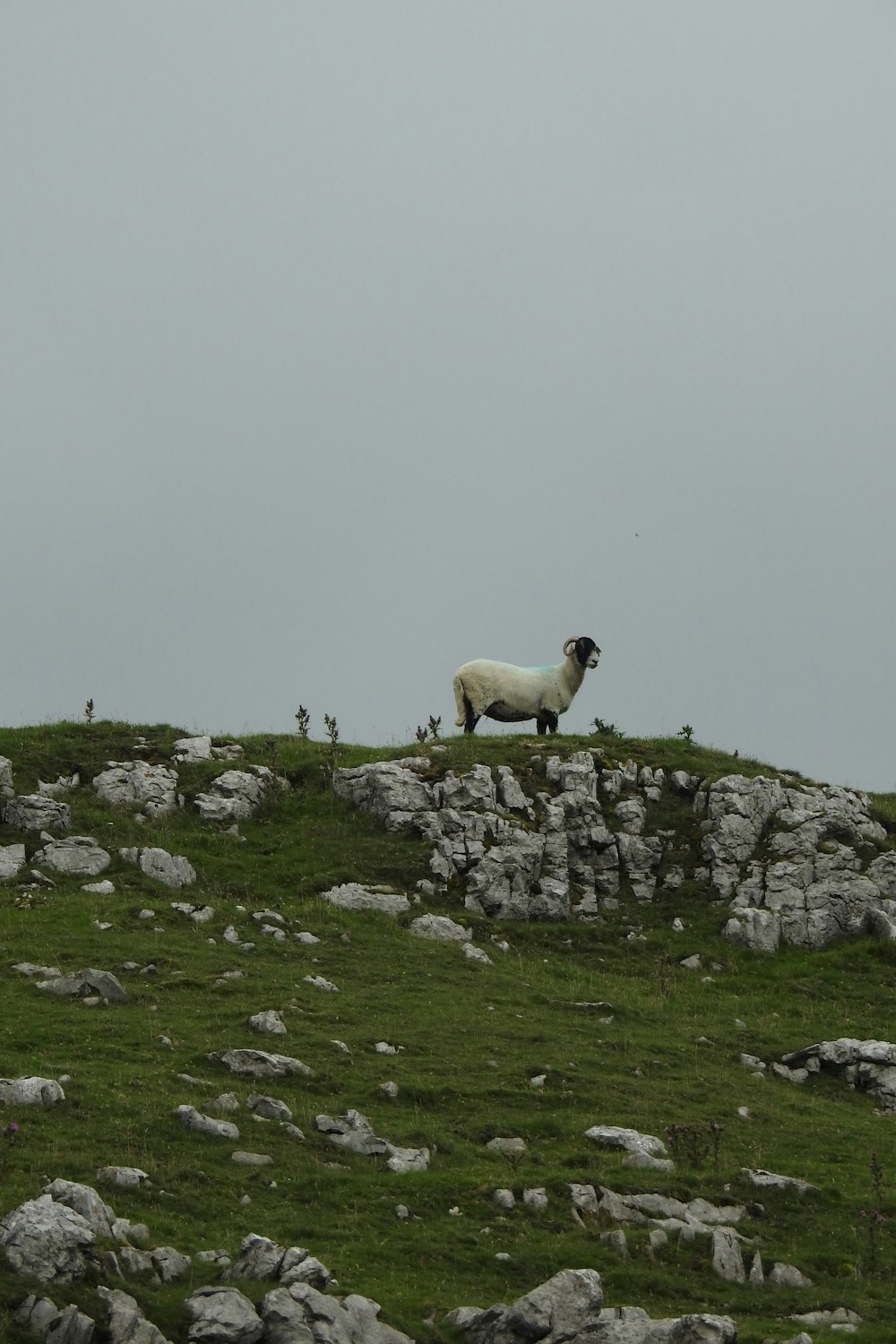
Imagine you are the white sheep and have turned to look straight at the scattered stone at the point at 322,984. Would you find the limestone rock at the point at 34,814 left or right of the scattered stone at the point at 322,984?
right

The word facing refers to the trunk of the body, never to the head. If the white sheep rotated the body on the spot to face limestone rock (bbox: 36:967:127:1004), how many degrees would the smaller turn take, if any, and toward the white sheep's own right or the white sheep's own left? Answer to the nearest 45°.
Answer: approximately 90° to the white sheep's own right

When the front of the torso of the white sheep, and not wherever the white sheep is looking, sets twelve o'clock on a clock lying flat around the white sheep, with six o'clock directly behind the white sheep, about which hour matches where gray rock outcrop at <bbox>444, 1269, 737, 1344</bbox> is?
The gray rock outcrop is roughly at 3 o'clock from the white sheep.

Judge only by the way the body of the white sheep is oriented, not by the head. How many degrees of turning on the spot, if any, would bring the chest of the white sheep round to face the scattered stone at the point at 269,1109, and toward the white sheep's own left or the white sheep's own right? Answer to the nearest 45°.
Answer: approximately 90° to the white sheep's own right

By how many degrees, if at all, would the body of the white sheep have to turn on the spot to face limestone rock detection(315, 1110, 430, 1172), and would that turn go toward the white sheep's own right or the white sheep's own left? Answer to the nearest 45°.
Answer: approximately 90° to the white sheep's own right

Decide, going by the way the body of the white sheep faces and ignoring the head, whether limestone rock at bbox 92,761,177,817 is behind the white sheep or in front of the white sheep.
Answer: behind

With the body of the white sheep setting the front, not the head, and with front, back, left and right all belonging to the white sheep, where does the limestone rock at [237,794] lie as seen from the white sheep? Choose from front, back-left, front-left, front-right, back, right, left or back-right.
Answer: back-right

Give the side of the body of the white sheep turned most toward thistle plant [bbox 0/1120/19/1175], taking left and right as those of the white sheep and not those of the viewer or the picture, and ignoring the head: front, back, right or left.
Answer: right

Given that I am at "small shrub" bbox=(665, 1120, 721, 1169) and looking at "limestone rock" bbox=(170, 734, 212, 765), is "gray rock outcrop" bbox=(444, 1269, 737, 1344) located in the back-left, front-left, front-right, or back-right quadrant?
back-left

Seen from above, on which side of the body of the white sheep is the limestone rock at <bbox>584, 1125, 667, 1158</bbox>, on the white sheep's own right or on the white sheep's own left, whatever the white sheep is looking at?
on the white sheep's own right

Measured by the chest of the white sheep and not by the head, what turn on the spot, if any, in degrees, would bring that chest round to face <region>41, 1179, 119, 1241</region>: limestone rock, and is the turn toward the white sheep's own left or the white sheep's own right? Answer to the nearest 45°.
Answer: approximately 90° to the white sheep's own right

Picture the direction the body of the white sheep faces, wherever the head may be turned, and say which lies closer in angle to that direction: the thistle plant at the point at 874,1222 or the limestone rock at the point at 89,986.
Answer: the thistle plant

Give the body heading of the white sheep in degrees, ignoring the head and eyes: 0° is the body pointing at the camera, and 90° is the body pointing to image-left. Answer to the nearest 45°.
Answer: approximately 270°

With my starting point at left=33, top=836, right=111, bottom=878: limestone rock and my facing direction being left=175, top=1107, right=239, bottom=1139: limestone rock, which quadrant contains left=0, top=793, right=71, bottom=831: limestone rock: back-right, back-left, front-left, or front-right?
back-right

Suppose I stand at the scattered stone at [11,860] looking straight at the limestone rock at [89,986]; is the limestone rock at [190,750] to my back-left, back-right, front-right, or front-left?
back-left
